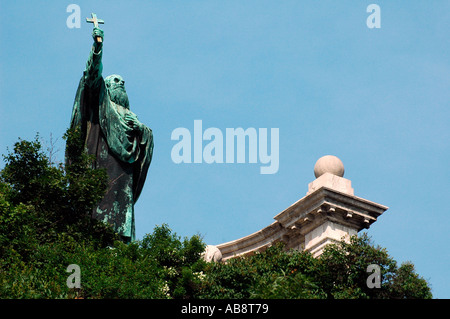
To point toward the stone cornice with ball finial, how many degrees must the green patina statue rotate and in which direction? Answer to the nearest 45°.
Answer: approximately 45° to its left

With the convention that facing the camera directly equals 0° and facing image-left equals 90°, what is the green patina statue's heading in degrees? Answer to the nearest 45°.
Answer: approximately 315°
